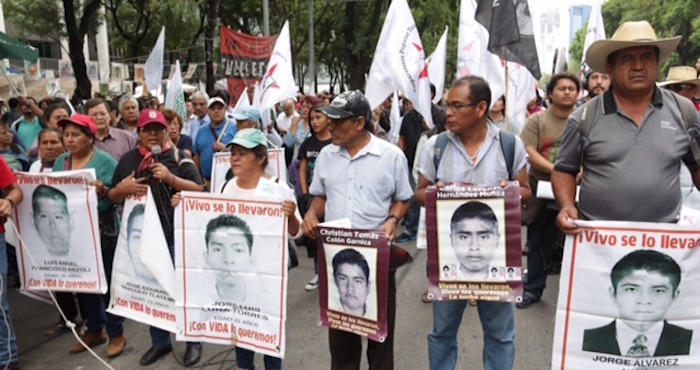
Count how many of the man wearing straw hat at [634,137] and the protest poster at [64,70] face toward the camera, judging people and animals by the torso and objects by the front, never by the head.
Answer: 2

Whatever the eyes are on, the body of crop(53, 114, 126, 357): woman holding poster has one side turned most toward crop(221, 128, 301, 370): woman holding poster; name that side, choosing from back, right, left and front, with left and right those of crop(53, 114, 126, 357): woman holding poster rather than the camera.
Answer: left

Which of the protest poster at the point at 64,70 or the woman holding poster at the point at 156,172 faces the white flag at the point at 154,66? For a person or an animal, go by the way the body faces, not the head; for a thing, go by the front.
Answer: the protest poster

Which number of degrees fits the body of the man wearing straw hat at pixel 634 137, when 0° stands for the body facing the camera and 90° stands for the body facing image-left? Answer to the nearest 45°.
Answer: approximately 0°

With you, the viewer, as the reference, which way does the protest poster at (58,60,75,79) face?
facing the viewer

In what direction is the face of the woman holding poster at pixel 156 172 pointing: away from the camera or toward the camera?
toward the camera

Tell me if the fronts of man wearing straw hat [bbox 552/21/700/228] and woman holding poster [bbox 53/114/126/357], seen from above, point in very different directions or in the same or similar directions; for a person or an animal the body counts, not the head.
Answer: same or similar directions

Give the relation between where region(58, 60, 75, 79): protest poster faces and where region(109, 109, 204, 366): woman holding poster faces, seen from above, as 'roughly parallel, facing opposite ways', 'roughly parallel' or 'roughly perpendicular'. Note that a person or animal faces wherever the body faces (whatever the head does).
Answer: roughly parallel

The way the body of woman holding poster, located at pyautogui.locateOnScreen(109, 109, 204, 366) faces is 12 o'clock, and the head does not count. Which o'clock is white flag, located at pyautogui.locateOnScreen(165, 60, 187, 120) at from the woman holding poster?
The white flag is roughly at 6 o'clock from the woman holding poster.

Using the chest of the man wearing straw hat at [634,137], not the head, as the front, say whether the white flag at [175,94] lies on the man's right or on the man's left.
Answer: on the man's right

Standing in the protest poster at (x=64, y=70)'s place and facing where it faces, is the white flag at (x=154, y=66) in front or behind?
in front

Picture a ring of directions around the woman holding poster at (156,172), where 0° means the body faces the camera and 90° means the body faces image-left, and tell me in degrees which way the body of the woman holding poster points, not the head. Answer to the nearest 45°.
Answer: approximately 0°

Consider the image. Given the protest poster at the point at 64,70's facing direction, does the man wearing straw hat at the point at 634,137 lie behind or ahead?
ahead

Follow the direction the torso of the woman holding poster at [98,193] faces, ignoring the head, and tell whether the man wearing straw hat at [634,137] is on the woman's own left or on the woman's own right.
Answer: on the woman's own left

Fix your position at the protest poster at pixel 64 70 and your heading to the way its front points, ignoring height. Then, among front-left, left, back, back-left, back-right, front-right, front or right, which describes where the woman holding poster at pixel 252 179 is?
front
